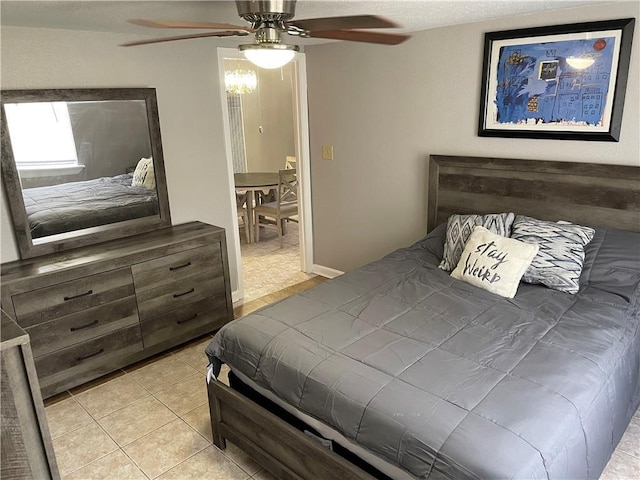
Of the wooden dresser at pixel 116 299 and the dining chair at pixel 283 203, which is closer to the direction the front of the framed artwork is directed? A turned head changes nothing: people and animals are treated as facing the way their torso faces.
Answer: the wooden dresser

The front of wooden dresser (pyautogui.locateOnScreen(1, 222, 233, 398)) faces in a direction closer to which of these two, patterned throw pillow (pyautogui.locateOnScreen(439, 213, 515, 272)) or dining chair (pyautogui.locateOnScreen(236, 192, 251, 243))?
the patterned throw pillow

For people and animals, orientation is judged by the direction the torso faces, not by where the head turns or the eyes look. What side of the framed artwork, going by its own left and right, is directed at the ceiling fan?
front

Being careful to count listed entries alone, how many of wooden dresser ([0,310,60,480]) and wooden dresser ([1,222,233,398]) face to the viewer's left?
0

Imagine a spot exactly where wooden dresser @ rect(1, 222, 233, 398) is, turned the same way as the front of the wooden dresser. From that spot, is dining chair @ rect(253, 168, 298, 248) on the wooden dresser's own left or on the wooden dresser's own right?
on the wooden dresser's own left

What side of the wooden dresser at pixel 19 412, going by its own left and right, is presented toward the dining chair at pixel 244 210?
left

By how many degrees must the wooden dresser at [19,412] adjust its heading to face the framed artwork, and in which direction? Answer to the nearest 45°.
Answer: approximately 45° to its left

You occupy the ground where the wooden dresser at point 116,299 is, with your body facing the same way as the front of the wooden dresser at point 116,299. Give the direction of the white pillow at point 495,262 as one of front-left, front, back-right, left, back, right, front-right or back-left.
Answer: front

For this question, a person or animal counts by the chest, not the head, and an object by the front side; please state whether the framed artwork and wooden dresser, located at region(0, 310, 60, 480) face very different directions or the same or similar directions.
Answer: very different directions

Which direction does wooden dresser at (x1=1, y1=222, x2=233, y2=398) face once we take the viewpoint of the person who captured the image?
facing the viewer and to the right of the viewer

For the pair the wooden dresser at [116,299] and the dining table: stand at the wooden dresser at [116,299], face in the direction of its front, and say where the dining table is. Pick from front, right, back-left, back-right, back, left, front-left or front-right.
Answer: left

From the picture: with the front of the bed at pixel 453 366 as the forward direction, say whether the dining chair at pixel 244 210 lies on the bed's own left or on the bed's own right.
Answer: on the bed's own right
